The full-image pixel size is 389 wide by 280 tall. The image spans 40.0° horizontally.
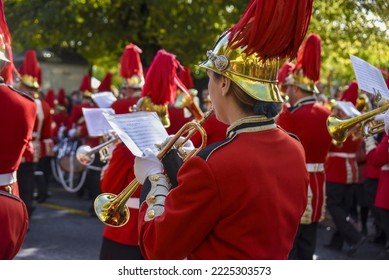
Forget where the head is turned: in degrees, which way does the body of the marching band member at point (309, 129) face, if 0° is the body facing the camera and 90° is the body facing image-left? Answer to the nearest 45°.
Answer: approximately 135°

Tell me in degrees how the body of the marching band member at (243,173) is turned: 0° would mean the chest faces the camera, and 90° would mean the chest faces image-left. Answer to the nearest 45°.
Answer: approximately 135°

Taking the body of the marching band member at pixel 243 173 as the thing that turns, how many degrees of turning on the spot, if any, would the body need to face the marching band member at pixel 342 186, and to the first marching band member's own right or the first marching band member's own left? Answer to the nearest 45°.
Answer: approximately 45° to the first marching band member's own right

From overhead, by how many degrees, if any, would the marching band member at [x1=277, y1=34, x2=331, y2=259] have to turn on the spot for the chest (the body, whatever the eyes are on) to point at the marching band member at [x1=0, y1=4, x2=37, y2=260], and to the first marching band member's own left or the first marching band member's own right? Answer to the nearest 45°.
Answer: approximately 90° to the first marching band member's own left

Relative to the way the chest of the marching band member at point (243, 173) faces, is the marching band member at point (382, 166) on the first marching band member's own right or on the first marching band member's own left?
on the first marching band member's own right

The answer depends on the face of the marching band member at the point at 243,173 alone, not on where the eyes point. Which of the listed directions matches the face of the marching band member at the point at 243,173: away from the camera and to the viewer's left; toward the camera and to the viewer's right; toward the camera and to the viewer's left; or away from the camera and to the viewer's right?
away from the camera and to the viewer's left

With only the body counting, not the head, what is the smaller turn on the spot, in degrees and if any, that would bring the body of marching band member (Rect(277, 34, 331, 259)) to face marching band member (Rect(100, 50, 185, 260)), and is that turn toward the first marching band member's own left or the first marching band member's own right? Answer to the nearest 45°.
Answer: approximately 90° to the first marching band member's own left

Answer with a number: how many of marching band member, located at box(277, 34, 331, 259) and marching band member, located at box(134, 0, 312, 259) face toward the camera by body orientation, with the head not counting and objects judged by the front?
0

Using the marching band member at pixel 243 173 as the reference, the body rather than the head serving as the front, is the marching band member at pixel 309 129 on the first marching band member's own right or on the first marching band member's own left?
on the first marching band member's own right
